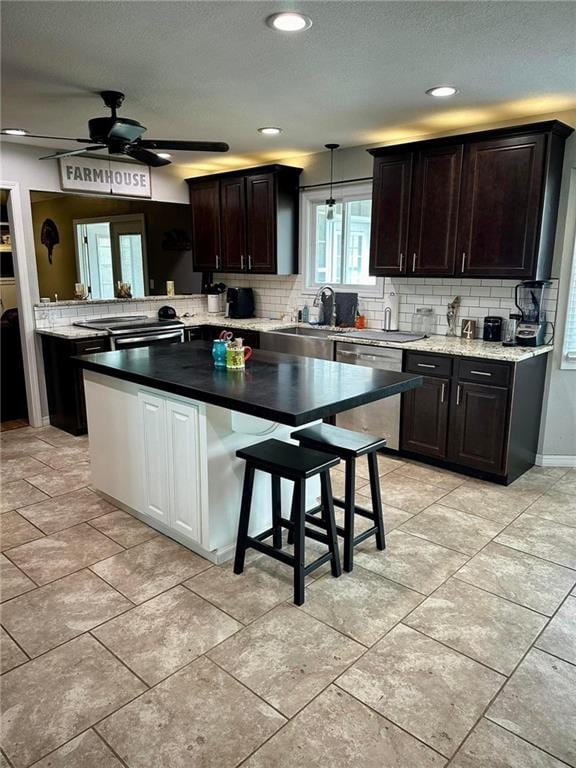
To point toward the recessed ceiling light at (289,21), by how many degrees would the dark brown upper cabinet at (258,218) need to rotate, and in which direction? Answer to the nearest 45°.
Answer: approximately 45° to its left

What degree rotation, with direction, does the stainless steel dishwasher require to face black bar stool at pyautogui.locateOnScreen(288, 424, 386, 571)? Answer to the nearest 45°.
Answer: approximately 45° to its left

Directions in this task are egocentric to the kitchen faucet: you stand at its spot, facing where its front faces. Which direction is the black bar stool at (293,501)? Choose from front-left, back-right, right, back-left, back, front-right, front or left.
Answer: front-left

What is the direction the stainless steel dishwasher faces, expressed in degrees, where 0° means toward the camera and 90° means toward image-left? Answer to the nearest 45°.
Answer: approximately 45°

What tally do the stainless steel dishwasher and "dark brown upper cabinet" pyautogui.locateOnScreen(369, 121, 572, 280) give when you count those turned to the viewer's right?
0
